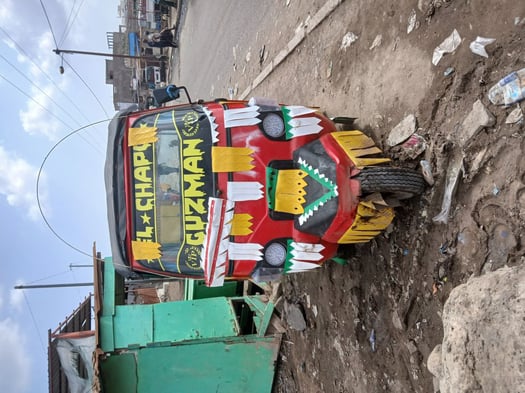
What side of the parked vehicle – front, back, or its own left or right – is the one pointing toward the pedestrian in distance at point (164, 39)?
back

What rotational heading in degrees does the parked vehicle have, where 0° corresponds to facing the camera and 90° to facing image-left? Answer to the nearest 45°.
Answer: approximately 0°

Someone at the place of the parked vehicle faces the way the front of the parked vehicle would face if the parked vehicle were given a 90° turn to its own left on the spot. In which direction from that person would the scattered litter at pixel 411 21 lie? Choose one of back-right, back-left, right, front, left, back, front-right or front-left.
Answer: front
